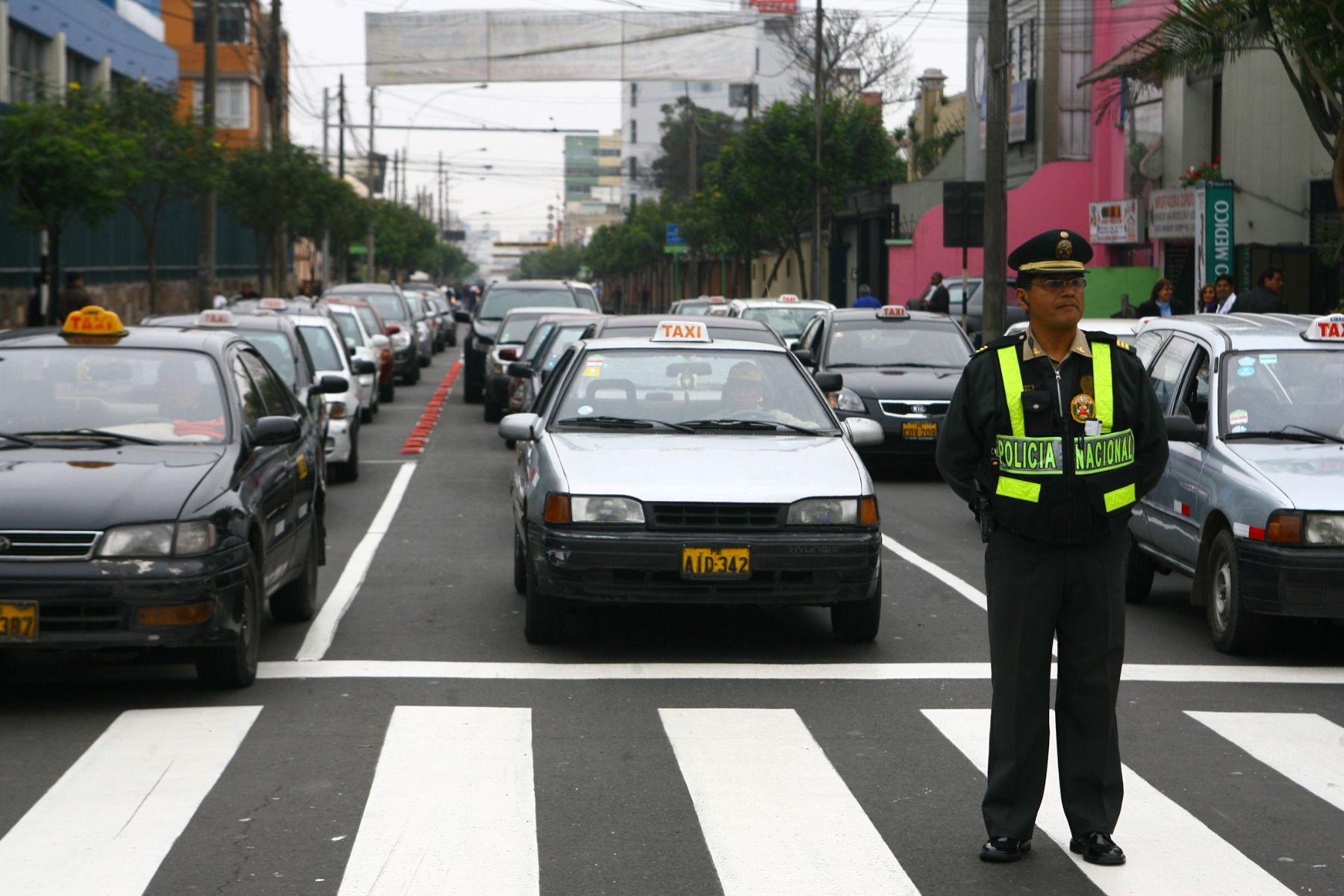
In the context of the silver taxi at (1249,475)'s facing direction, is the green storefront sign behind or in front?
behind

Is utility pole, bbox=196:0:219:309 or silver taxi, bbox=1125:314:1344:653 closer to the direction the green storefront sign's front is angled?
the silver taxi

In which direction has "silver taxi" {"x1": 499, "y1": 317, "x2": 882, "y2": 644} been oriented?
toward the camera

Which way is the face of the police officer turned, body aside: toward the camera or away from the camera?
toward the camera

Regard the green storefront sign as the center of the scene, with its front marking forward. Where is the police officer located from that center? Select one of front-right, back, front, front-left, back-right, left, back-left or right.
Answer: front

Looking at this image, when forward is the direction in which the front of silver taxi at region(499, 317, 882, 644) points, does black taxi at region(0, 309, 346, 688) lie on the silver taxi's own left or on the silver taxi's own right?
on the silver taxi's own right

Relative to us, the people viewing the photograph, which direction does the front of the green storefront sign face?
facing the viewer

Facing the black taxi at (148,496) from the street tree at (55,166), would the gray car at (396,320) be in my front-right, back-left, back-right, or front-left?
back-left

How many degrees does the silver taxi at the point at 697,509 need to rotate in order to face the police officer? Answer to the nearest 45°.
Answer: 0° — it already faces them

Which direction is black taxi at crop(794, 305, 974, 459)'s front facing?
toward the camera

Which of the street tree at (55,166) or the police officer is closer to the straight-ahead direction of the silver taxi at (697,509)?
the police officer

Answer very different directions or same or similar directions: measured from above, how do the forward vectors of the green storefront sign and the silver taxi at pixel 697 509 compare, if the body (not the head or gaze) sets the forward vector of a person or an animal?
same or similar directions

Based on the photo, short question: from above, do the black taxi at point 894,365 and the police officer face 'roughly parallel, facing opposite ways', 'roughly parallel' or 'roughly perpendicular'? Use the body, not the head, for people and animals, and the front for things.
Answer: roughly parallel

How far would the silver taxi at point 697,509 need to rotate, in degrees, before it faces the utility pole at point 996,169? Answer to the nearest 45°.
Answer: approximately 180°

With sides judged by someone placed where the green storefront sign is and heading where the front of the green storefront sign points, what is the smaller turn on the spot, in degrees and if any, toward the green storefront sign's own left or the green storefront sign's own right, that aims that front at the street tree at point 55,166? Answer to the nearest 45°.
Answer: approximately 90° to the green storefront sign's own right
